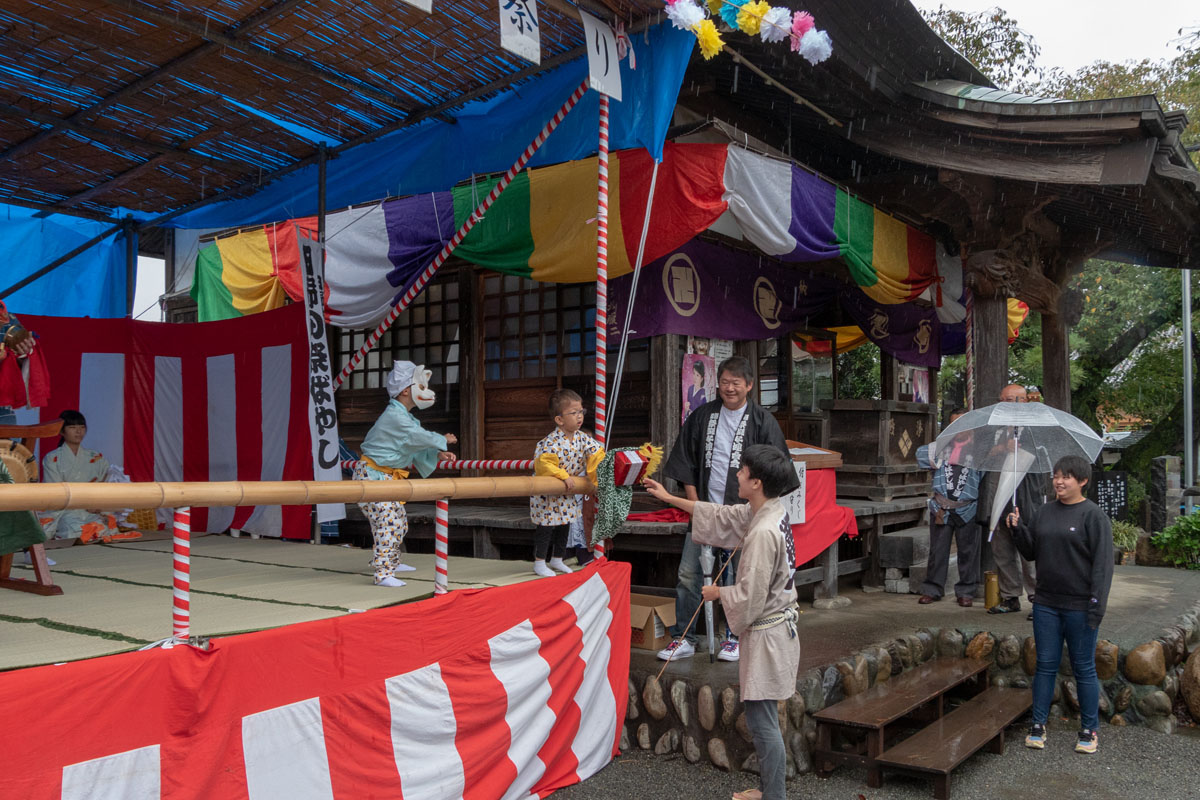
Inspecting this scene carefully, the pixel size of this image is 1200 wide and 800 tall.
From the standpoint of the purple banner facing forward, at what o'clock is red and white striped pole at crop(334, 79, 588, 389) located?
The red and white striped pole is roughly at 3 o'clock from the purple banner.

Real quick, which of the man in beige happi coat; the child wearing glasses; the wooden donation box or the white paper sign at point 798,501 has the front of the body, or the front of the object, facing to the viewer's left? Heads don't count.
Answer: the man in beige happi coat

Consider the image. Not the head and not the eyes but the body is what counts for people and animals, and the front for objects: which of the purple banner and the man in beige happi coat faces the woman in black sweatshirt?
the purple banner

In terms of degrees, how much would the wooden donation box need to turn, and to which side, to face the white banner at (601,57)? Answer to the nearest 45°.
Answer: approximately 45° to its right

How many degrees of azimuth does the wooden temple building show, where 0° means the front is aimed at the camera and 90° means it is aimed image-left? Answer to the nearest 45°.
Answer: approximately 315°

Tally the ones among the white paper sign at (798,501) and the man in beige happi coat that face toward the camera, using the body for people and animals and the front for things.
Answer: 1

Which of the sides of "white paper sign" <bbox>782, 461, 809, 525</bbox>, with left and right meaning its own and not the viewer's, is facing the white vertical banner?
right
